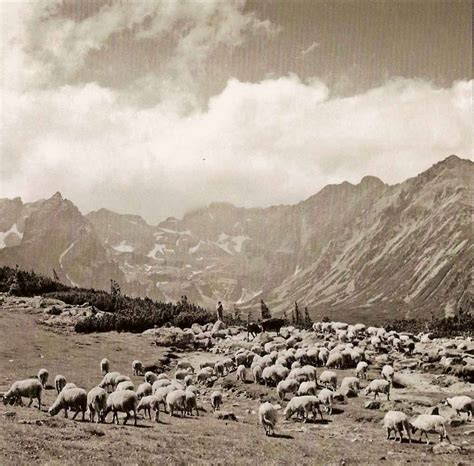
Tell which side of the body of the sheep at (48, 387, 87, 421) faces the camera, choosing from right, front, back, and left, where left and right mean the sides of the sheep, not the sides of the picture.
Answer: left

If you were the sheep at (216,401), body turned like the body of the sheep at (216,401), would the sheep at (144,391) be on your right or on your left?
on your right

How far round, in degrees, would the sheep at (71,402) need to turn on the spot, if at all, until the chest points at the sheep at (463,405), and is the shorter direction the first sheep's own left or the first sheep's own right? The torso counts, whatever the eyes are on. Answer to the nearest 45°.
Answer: approximately 180°

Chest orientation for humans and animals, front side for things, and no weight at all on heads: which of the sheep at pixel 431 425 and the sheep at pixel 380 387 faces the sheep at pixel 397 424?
the sheep at pixel 431 425

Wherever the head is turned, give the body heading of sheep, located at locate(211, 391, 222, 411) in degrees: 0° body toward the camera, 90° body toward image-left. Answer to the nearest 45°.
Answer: approximately 0°

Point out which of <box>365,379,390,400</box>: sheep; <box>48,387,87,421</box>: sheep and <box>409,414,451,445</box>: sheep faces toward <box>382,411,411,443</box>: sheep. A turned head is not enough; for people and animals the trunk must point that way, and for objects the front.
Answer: <box>409,414,451,445</box>: sheep

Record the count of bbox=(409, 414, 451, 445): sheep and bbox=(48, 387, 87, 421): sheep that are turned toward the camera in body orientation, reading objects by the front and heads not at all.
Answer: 0

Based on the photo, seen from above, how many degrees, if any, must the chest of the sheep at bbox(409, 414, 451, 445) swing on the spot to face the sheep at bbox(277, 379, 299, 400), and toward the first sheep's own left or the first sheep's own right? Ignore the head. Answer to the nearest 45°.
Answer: approximately 45° to the first sheep's own right

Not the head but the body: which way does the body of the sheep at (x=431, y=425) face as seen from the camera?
to the viewer's left

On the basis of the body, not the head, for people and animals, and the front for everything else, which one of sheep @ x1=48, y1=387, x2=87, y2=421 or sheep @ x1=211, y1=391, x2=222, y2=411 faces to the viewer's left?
sheep @ x1=48, y1=387, x2=87, y2=421
